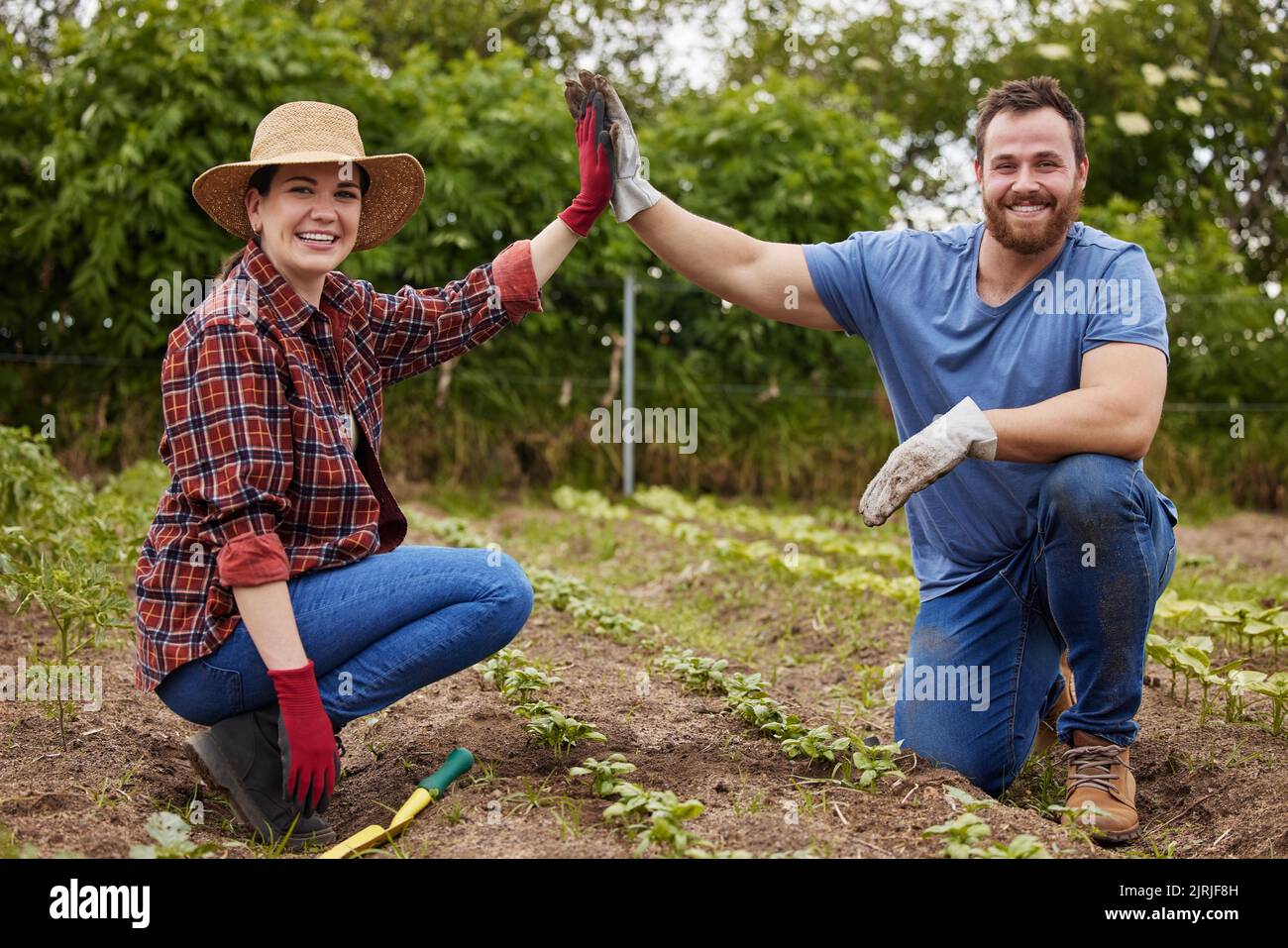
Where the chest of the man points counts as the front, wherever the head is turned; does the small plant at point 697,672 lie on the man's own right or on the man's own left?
on the man's own right

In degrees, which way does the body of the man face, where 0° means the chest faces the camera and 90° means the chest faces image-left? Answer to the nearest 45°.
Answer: approximately 0°

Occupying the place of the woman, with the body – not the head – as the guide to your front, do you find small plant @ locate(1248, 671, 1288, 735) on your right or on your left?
on your left

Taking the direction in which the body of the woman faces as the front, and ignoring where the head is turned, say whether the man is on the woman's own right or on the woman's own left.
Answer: on the woman's own left

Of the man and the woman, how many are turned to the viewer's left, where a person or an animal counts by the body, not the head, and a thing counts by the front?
0

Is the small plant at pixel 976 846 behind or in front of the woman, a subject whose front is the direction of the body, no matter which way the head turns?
in front

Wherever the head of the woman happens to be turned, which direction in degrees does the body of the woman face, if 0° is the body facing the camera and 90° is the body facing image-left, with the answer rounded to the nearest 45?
approximately 315°

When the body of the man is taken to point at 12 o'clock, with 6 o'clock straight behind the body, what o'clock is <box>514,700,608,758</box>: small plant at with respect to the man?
The small plant is roughly at 2 o'clock from the man.
